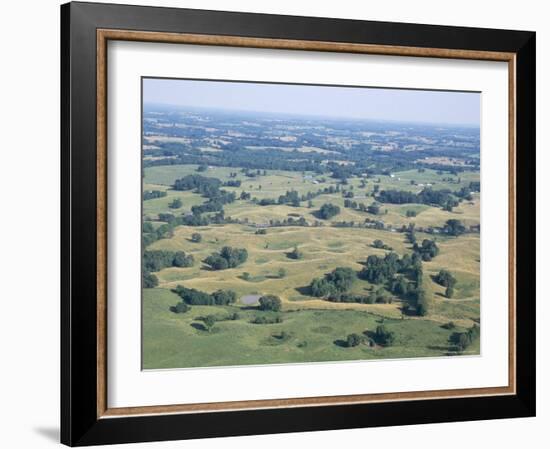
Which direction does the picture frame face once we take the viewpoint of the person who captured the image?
facing the viewer and to the right of the viewer
